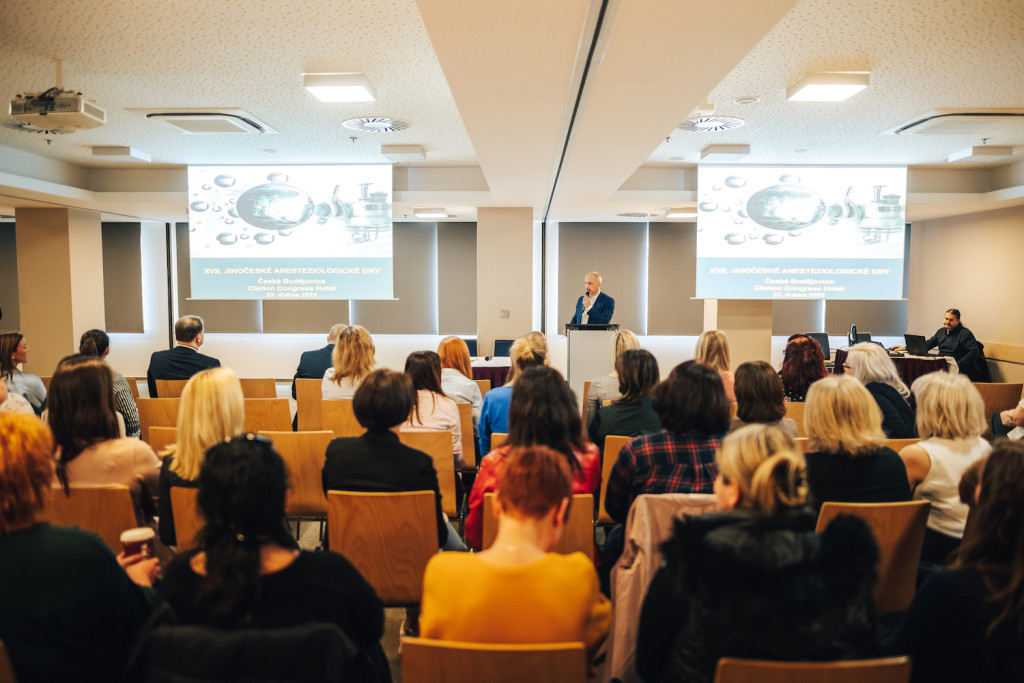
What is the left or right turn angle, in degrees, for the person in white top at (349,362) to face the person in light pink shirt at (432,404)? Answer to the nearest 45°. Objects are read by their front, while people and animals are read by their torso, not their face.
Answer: approximately 135° to their right

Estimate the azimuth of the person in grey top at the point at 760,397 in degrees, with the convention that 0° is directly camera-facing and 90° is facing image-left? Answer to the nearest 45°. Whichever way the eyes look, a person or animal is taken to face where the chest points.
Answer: approximately 180°

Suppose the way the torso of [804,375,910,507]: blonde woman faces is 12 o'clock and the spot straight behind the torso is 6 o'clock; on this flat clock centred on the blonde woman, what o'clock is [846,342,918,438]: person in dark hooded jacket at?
The person in dark hooded jacket is roughly at 12 o'clock from the blonde woman.

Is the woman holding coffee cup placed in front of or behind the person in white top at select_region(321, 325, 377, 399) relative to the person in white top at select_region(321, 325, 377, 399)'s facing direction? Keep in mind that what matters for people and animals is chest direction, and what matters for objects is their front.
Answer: behind

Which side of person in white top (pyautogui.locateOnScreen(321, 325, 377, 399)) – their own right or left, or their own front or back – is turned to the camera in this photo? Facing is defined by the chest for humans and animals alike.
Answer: back

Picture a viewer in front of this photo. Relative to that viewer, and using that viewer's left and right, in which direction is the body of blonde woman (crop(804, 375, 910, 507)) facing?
facing away from the viewer

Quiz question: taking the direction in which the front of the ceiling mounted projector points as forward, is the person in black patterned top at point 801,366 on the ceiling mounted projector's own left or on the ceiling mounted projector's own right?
on the ceiling mounted projector's own right

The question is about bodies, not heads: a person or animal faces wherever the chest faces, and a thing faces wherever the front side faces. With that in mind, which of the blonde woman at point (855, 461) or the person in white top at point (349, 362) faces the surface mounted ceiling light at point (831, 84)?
the blonde woman

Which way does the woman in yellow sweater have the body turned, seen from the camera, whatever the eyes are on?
away from the camera

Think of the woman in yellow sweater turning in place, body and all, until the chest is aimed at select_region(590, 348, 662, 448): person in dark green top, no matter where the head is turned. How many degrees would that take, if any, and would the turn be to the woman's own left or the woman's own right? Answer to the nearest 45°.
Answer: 0° — they already face them

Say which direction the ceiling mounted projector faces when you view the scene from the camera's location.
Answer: facing away from the viewer and to the right of the viewer

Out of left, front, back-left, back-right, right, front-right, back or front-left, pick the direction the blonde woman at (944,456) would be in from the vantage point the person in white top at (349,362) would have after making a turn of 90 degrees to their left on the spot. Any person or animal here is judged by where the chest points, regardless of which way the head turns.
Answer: back-left
